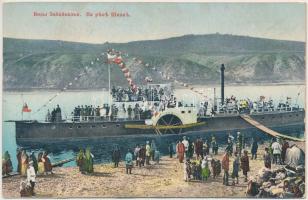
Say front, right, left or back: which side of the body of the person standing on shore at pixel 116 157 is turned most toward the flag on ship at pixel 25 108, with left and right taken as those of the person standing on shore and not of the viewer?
left

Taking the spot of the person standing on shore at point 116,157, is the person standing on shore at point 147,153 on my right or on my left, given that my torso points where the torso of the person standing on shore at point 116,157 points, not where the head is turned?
on my right

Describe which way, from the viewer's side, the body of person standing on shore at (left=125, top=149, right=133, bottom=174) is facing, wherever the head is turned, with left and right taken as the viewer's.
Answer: facing away from the viewer

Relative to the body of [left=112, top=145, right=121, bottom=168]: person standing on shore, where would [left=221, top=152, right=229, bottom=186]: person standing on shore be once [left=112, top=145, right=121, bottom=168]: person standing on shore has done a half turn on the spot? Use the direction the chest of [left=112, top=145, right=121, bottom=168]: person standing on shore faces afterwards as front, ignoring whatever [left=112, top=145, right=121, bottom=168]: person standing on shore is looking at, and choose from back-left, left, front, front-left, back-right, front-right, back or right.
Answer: left

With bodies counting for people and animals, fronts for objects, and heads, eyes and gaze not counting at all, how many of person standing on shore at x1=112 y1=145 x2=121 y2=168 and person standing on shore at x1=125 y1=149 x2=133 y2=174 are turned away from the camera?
2

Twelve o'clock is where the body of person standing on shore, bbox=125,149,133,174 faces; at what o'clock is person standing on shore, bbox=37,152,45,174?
person standing on shore, bbox=37,152,45,174 is roughly at 9 o'clock from person standing on shore, bbox=125,149,133,174.

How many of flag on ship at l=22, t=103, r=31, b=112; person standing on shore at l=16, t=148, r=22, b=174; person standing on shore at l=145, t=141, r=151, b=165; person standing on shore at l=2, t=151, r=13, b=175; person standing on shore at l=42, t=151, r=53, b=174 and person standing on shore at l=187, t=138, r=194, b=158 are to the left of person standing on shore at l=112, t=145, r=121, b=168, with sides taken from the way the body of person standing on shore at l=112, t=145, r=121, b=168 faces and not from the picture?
4

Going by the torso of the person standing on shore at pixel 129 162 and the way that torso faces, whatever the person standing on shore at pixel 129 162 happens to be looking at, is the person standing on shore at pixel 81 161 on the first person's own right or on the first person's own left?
on the first person's own left

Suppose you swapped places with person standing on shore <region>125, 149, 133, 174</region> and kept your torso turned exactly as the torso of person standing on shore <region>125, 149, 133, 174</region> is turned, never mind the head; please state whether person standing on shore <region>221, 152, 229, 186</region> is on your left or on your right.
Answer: on your right

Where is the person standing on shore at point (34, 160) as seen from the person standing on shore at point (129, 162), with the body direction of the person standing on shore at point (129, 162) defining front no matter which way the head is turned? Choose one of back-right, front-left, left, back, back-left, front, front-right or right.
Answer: left

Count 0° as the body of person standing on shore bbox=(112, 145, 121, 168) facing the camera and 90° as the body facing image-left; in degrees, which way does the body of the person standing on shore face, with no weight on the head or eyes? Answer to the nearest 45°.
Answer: approximately 180°

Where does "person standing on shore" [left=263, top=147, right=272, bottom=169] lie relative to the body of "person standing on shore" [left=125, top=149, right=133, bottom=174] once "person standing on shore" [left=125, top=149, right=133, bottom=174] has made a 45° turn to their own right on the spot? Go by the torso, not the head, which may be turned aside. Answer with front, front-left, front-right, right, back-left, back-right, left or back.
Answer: front-right

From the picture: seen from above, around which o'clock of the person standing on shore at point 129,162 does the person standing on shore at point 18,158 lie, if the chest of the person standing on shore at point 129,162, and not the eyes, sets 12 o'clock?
the person standing on shore at point 18,158 is roughly at 9 o'clock from the person standing on shore at point 129,162.
